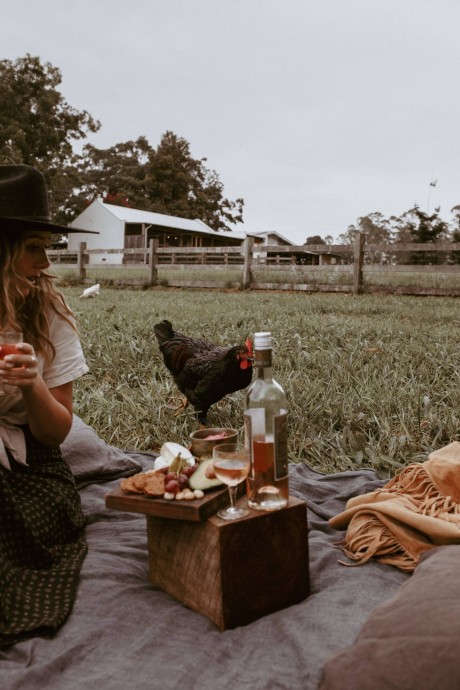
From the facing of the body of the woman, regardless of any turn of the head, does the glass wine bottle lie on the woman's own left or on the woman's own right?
on the woman's own left

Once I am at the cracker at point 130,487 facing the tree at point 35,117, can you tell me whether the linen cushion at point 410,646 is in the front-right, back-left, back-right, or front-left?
back-right

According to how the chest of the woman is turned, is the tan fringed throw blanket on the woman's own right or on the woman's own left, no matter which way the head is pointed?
on the woman's own left
